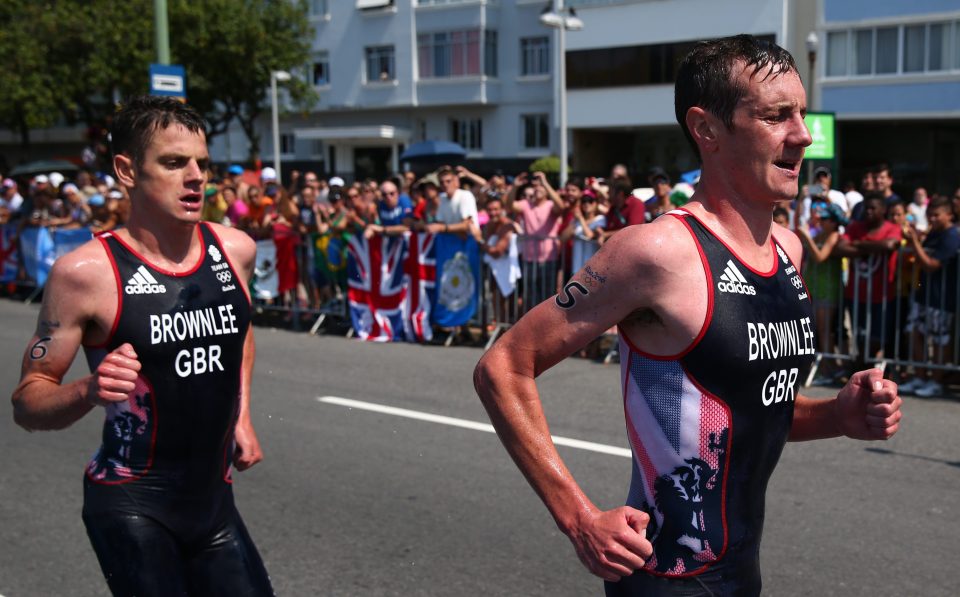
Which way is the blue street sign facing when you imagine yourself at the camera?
facing the viewer

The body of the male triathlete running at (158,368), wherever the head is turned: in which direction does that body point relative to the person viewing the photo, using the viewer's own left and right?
facing the viewer and to the right of the viewer

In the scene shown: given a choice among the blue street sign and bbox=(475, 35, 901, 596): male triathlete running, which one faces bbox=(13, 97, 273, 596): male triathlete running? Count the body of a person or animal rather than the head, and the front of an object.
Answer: the blue street sign

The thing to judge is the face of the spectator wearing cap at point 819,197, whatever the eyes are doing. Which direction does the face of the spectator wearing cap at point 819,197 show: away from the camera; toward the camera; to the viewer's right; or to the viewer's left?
toward the camera

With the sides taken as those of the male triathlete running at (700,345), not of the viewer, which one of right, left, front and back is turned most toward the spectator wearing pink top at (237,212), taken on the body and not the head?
back

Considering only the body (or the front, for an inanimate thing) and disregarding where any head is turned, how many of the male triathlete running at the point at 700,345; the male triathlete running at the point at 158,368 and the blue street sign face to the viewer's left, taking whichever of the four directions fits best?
0

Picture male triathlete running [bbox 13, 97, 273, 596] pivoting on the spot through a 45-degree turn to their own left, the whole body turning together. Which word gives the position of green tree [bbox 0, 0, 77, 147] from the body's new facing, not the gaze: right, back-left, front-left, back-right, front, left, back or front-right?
left

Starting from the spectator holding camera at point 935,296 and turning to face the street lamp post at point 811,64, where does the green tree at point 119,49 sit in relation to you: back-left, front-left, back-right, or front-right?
front-left

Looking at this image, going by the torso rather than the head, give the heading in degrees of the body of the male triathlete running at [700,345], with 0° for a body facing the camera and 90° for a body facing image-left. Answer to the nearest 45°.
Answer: approximately 315°

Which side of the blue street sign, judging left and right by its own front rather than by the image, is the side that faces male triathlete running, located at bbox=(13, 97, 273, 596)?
front

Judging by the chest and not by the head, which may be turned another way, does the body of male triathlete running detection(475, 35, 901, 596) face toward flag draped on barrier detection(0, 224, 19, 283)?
no

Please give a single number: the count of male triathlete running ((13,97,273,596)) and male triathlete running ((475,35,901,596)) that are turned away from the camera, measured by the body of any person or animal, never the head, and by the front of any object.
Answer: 0

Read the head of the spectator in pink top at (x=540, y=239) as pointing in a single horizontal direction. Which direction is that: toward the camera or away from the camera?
toward the camera
